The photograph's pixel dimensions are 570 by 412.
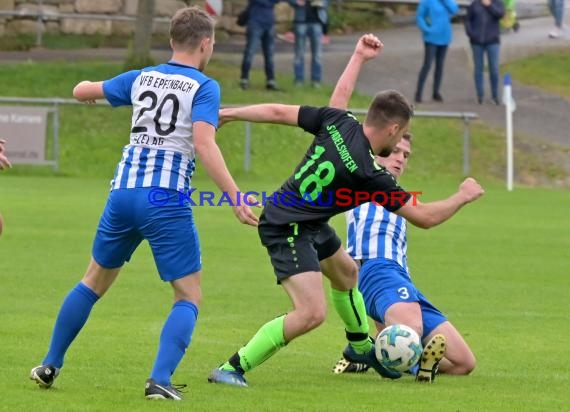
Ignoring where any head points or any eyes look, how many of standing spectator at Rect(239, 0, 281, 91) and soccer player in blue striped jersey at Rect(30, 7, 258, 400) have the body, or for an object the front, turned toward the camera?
1

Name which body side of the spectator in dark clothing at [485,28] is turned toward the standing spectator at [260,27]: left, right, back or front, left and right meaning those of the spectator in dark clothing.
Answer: right

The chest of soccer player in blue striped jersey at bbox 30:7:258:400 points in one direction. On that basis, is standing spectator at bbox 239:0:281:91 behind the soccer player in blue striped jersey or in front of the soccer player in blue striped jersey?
in front

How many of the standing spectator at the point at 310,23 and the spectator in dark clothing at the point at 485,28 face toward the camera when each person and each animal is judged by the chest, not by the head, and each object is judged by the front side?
2

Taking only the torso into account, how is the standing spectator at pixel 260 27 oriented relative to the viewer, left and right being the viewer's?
facing the viewer

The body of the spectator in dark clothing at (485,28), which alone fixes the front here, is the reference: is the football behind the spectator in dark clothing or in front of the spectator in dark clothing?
in front

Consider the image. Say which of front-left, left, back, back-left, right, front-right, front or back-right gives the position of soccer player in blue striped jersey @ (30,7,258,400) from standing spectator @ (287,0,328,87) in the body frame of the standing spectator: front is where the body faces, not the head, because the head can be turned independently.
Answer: front

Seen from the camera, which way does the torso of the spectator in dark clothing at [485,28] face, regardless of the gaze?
toward the camera

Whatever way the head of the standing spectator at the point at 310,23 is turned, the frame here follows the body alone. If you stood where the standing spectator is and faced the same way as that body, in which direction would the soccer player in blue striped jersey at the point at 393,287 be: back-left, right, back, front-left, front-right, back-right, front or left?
front

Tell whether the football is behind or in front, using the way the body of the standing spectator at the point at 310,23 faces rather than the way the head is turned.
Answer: in front

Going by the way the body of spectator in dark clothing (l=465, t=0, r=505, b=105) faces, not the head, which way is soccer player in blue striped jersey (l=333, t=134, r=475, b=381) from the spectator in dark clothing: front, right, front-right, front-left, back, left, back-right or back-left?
front

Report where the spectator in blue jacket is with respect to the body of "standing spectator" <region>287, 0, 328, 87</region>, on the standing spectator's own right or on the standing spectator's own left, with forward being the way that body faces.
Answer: on the standing spectator's own left

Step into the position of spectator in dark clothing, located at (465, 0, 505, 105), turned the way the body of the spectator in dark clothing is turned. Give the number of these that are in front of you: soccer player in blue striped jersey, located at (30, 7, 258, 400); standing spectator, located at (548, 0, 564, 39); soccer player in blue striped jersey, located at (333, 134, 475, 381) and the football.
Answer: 3

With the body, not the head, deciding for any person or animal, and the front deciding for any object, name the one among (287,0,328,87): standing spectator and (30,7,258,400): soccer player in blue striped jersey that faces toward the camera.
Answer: the standing spectator

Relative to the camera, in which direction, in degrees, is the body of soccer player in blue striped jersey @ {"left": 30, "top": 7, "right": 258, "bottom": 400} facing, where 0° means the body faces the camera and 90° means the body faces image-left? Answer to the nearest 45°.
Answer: approximately 225°

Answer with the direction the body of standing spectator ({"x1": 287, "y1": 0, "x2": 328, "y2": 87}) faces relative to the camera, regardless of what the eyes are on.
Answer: toward the camera
